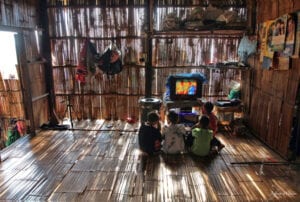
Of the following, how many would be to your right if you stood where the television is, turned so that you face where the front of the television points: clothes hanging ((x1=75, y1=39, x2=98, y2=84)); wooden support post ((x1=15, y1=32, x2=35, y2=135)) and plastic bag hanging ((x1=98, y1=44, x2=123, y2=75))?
3

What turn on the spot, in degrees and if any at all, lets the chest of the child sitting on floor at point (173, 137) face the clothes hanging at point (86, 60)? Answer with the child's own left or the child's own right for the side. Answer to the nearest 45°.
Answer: approximately 45° to the child's own left

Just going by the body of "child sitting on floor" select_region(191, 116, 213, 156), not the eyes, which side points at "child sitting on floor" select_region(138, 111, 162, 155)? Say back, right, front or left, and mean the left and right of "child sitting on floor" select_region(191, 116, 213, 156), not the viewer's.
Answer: left

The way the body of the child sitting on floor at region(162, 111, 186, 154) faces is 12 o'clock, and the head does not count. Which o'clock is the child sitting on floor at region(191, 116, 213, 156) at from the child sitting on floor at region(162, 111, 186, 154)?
the child sitting on floor at region(191, 116, 213, 156) is roughly at 3 o'clock from the child sitting on floor at region(162, 111, 186, 154).

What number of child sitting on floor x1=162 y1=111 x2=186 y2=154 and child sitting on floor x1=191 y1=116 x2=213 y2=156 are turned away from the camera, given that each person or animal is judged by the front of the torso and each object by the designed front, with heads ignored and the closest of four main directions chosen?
2

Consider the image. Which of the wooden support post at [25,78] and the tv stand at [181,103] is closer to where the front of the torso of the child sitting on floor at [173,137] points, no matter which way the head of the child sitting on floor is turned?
the tv stand

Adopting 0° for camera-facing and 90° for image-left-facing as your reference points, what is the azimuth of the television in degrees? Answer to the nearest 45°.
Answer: approximately 0°

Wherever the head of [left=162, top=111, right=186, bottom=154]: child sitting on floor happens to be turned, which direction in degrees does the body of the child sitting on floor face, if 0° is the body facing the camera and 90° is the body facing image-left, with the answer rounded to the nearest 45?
approximately 180°

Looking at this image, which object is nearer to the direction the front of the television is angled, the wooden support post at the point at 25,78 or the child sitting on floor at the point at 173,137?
the child sitting on floor

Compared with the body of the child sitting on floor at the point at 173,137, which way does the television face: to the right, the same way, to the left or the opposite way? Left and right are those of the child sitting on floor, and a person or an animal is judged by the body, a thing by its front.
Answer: the opposite way

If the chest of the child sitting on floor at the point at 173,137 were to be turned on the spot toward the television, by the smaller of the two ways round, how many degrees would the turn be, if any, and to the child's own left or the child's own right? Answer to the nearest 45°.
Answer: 0° — they already face it

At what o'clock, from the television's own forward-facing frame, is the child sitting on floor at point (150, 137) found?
The child sitting on floor is roughly at 1 o'clock from the television.

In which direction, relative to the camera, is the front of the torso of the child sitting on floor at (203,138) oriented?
away from the camera

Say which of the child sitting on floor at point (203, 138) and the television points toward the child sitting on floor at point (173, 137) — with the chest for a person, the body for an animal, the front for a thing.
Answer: the television

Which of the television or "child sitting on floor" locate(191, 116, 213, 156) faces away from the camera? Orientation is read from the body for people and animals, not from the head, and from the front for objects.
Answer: the child sitting on floor
